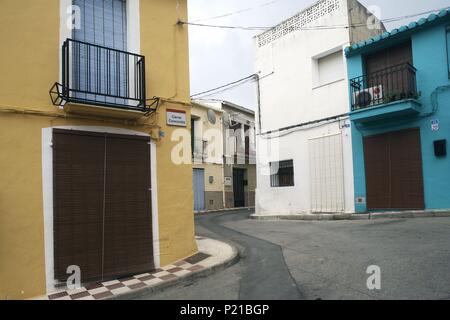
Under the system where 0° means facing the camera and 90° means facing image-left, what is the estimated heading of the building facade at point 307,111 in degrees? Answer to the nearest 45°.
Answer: approximately 45°

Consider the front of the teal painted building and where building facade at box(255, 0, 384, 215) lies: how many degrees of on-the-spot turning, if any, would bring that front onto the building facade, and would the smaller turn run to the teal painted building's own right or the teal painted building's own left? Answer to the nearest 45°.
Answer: approximately 90° to the teal painted building's own right

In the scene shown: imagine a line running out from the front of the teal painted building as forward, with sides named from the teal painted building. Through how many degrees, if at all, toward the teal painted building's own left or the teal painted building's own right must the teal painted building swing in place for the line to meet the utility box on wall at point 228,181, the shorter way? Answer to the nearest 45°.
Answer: approximately 90° to the teal painted building's own right

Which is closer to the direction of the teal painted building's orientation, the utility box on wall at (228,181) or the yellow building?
the yellow building

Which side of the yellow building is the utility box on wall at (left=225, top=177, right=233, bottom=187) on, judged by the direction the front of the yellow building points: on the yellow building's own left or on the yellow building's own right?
on the yellow building's own left

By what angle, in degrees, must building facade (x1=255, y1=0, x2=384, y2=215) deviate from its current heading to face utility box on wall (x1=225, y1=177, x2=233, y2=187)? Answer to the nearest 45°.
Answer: approximately 90° to its right

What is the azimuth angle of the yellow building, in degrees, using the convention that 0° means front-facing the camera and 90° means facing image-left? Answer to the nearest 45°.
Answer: approximately 315°
